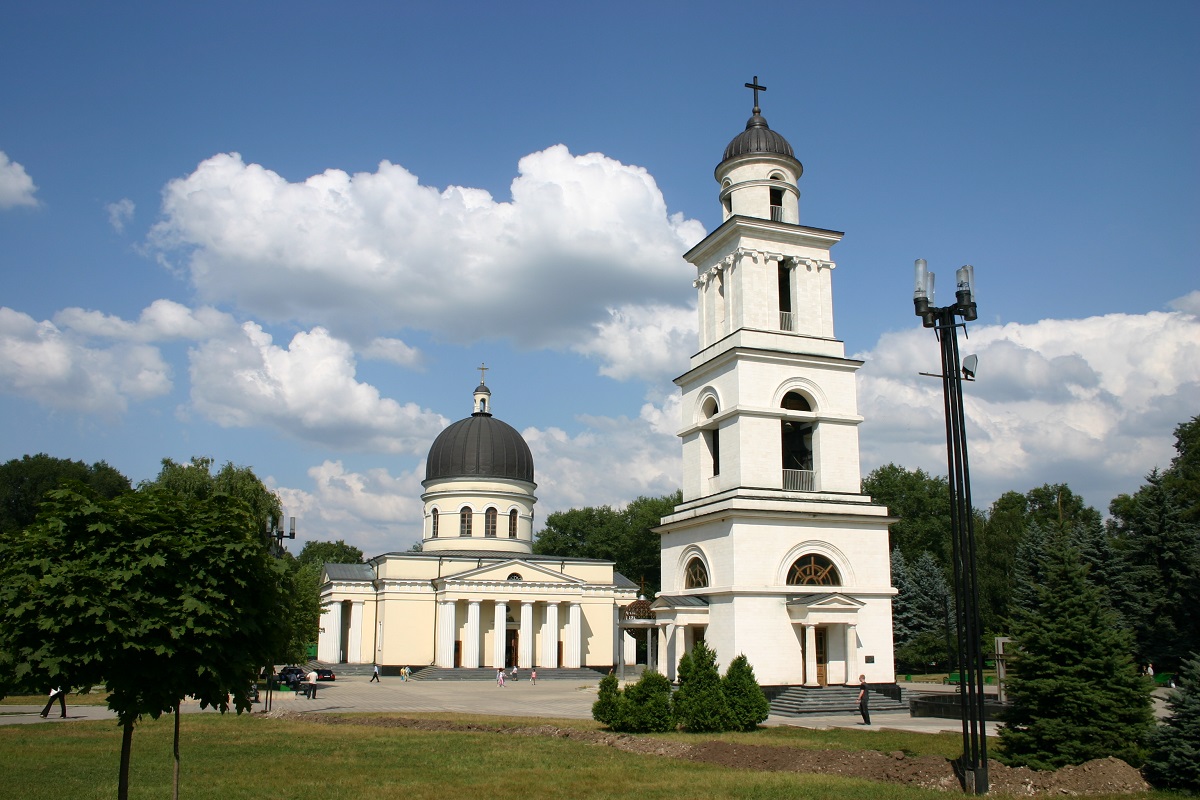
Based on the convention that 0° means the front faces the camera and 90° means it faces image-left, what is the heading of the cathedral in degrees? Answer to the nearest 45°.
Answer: approximately 0°

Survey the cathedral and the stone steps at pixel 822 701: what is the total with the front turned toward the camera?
2

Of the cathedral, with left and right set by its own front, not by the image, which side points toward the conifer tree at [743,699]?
front

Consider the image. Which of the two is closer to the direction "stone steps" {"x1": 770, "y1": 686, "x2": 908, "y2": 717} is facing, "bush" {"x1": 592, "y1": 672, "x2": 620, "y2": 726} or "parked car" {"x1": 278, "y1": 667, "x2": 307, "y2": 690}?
the bush

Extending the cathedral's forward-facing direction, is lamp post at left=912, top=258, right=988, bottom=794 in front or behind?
in front

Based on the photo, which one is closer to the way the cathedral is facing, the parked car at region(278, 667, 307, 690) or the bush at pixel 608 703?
the bush

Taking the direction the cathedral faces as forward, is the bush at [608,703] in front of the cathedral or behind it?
in front

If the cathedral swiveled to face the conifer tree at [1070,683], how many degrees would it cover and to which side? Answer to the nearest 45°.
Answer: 0° — it already faces it

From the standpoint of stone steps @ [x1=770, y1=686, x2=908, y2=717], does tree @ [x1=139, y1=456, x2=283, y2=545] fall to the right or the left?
on its right

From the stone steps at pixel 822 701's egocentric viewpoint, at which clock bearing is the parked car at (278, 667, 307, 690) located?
The parked car is roughly at 4 o'clock from the stone steps.

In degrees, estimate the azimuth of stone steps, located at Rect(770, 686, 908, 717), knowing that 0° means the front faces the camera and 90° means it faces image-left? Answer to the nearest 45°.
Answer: approximately 0°
